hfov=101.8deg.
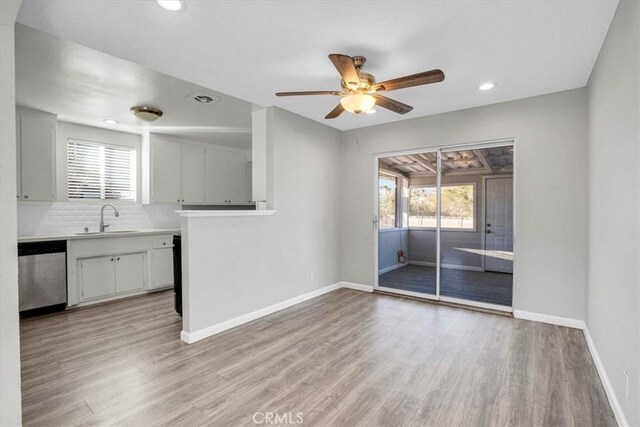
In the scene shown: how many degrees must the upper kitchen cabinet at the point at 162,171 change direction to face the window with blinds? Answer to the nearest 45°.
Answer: approximately 135° to its right

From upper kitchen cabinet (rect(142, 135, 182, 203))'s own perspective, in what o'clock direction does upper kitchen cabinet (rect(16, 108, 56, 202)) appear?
upper kitchen cabinet (rect(16, 108, 56, 202)) is roughly at 4 o'clock from upper kitchen cabinet (rect(142, 135, 182, 203)).

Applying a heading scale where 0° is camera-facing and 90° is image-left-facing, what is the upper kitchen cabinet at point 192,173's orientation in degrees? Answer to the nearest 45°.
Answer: approximately 315°

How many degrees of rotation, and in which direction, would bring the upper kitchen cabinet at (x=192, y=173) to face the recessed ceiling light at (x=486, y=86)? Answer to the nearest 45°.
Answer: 0° — it already faces it

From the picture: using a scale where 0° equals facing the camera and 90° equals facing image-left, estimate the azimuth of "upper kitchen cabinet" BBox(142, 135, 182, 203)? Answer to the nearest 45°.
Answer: approximately 315°

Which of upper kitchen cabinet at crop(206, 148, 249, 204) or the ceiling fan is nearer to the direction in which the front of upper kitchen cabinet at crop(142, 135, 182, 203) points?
the ceiling fan
